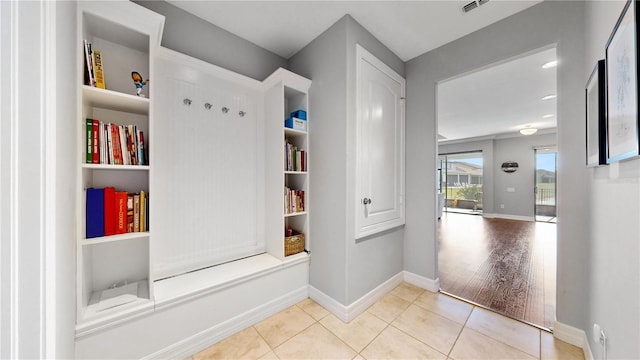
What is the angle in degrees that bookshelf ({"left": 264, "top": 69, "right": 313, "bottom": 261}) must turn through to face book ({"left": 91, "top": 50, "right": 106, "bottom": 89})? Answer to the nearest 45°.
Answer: approximately 90° to its right

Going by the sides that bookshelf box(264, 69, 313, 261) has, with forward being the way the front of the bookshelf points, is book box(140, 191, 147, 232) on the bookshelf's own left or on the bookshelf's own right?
on the bookshelf's own right

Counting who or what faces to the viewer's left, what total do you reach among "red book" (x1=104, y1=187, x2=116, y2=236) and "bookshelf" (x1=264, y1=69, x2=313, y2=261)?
0

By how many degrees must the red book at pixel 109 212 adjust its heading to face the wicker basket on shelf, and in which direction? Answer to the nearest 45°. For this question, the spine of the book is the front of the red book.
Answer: approximately 90° to its left

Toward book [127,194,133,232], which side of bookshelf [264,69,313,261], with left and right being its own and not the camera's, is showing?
right

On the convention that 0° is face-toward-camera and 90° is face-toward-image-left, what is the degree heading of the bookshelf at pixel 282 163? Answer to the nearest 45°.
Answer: approximately 315°

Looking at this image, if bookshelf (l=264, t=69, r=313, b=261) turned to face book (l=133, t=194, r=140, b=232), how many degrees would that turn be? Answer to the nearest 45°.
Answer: approximately 90° to its right
